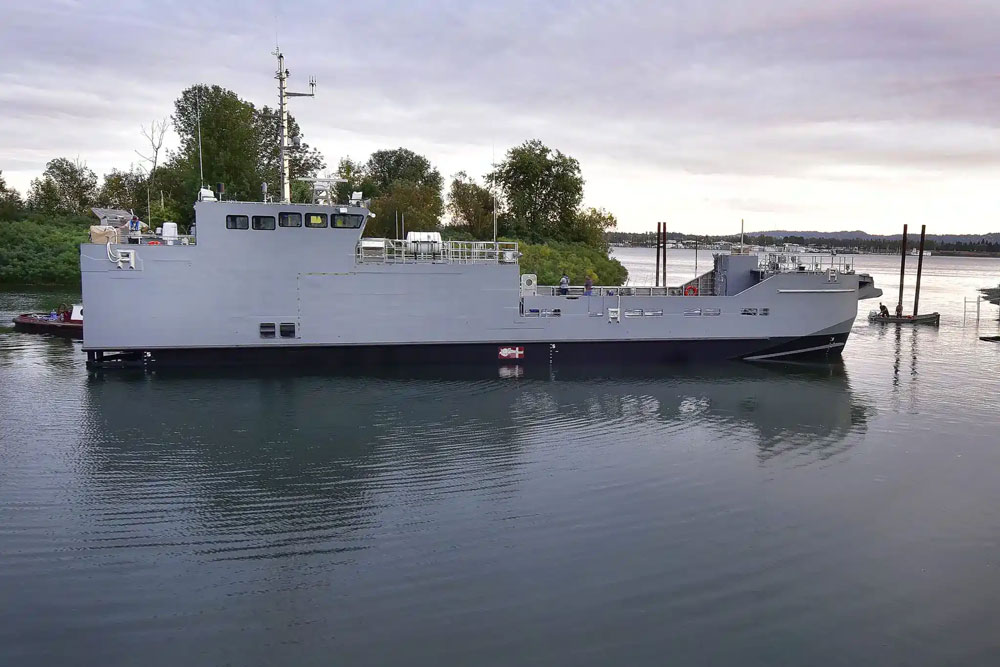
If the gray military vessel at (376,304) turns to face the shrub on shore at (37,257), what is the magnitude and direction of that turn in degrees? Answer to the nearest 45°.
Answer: approximately 135° to its left

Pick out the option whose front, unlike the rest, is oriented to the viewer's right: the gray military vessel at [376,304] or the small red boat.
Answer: the gray military vessel

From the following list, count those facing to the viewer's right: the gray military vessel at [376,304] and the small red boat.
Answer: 1

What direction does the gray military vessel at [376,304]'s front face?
to the viewer's right

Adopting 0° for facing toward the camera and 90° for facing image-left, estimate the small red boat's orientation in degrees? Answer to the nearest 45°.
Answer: approximately 90°

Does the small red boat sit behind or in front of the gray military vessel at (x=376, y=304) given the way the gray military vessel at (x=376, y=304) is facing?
behind

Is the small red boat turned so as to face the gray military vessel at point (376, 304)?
no

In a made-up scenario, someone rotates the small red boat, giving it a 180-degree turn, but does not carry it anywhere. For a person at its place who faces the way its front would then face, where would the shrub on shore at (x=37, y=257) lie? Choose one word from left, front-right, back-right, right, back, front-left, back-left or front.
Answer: left
